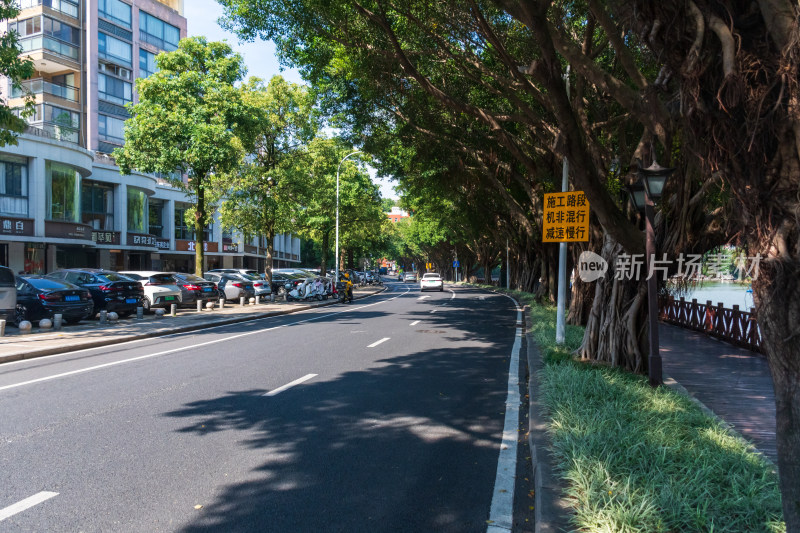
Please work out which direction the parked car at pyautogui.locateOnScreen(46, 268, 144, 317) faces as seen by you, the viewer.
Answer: facing away from the viewer and to the left of the viewer

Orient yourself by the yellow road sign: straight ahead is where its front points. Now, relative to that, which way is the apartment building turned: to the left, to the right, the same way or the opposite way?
to the left

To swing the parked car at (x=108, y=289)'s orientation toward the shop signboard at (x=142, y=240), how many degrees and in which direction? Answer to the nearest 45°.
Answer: approximately 45° to its right

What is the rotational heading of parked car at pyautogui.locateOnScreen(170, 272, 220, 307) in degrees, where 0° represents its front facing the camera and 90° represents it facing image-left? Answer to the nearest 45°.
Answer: approximately 135°

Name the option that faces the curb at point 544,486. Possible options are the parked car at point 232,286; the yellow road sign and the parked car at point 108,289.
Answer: the yellow road sign

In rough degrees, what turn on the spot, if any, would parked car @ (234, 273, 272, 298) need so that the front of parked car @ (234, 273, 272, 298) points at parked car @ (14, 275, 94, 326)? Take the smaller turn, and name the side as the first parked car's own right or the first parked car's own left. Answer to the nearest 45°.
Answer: approximately 90° to the first parked car's own left

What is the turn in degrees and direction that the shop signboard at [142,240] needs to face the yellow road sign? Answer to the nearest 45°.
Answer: approximately 45° to its right

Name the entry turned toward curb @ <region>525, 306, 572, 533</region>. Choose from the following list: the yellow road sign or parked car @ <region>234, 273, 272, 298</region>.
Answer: the yellow road sign

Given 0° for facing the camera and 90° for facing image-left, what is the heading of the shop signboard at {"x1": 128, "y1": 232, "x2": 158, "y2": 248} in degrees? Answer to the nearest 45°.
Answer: approximately 315°

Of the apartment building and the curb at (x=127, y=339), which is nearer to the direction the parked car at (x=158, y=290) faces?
the apartment building

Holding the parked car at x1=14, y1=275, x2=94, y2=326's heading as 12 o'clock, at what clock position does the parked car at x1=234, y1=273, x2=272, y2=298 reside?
the parked car at x1=234, y1=273, x2=272, y2=298 is roughly at 3 o'clock from the parked car at x1=14, y1=275, x2=94, y2=326.

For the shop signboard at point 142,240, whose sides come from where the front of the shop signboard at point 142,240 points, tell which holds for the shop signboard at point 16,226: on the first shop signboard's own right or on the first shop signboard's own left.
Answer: on the first shop signboard's own right
